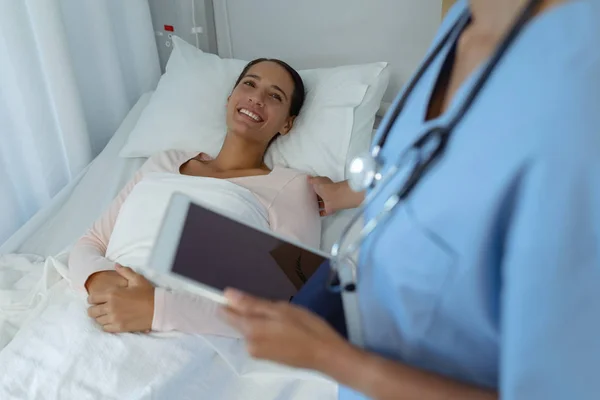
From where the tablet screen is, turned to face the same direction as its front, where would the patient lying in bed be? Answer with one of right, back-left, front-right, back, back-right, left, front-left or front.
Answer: back

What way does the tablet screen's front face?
toward the camera

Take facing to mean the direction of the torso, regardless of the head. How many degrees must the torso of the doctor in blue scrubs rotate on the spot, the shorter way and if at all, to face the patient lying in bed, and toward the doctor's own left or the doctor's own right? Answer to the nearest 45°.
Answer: approximately 90° to the doctor's own right

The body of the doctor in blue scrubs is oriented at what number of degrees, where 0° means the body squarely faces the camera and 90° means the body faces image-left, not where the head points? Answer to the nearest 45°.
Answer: approximately 45°

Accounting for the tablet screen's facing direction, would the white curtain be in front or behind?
behind

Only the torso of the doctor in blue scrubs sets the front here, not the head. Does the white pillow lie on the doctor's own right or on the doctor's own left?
on the doctor's own right
